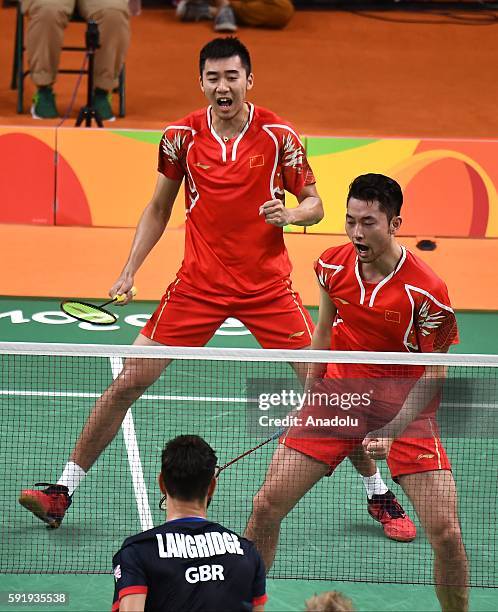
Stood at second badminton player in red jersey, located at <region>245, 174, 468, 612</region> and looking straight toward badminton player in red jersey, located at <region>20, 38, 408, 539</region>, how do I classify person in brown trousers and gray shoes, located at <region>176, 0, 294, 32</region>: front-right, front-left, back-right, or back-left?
front-right

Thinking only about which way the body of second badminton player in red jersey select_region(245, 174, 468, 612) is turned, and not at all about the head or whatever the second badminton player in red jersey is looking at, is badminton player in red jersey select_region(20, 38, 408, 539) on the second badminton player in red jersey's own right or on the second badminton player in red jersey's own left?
on the second badminton player in red jersey's own right

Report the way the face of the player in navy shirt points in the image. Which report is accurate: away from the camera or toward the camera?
away from the camera

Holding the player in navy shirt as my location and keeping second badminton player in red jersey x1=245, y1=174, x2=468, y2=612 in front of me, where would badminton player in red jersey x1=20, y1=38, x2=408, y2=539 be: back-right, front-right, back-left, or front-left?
front-left

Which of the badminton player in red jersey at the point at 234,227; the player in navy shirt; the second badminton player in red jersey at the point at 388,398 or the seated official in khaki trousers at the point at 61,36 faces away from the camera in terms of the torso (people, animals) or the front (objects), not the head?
the player in navy shirt

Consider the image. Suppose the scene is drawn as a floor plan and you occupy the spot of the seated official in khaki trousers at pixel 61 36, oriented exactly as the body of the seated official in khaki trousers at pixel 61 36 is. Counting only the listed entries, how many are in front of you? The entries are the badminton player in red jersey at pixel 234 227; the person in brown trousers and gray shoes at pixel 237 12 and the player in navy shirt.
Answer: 2

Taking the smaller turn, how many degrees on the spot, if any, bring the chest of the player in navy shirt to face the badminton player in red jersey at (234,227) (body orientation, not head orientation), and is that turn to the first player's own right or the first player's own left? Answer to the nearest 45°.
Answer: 0° — they already face them

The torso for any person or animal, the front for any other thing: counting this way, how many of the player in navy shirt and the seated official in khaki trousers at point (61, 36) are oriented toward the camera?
1

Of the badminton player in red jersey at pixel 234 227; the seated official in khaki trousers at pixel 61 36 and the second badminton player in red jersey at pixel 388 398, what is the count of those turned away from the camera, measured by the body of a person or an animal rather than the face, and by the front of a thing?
0

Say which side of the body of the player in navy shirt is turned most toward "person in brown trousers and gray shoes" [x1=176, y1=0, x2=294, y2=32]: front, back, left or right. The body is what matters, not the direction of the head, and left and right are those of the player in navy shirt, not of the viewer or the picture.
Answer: front

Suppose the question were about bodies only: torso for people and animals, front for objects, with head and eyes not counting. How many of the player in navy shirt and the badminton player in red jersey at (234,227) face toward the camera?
1

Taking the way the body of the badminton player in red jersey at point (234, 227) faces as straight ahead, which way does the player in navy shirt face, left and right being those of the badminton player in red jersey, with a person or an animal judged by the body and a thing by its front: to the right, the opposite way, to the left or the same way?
the opposite way

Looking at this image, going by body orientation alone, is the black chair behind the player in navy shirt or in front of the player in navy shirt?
in front

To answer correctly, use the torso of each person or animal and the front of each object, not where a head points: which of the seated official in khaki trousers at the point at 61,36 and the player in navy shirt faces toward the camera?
the seated official in khaki trousers

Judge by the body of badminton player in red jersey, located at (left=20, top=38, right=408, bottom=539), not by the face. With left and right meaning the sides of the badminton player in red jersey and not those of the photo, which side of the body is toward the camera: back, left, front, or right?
front

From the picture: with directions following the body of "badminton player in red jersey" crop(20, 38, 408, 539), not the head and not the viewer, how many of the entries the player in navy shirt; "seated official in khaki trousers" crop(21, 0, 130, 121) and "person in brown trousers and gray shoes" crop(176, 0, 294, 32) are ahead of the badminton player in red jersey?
1

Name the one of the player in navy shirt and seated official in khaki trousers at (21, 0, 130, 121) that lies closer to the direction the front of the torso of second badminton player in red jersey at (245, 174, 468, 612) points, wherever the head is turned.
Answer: the player in navy shirt

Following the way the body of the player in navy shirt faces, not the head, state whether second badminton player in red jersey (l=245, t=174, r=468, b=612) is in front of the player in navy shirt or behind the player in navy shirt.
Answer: in front

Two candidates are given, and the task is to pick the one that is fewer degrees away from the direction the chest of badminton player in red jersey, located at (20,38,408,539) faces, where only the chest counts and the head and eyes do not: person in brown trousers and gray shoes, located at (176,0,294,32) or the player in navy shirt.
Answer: the player in navy shirt

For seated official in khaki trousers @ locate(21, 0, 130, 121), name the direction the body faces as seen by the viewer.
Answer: toward the camera

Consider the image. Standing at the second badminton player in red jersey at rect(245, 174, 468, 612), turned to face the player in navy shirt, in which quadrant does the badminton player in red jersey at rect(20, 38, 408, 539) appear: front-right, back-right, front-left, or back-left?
back-right
